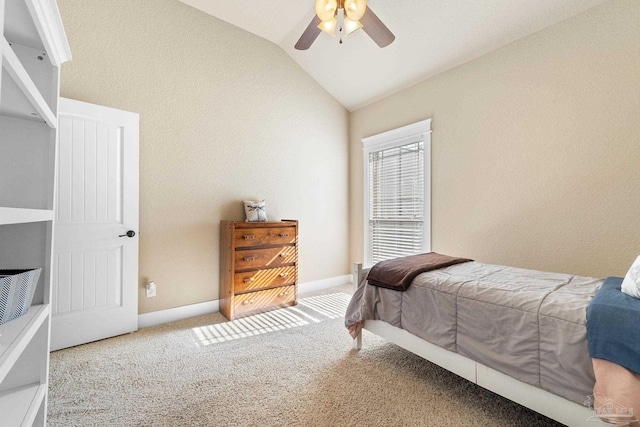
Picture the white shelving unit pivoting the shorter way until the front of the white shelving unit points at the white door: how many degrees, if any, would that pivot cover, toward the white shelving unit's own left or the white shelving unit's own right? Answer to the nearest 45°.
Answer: approximately 90° to the white shelving unit's own left

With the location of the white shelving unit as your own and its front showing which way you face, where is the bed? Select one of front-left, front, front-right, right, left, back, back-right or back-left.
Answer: front-right

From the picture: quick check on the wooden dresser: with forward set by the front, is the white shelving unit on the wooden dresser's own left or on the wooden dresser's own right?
on the wooden dresser's own right

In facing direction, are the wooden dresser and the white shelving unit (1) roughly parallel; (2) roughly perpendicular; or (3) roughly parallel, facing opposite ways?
roughly perpendicular

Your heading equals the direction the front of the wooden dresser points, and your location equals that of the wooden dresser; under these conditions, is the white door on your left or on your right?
on your right

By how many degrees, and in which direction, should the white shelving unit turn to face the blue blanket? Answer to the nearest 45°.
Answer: approximately 45° to its right

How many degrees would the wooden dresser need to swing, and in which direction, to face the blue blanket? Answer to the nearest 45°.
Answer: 0° — it already faces it

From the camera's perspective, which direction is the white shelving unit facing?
to the viewer's right
